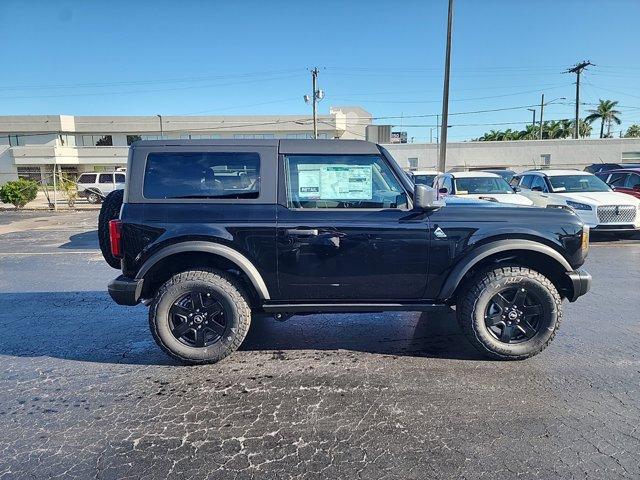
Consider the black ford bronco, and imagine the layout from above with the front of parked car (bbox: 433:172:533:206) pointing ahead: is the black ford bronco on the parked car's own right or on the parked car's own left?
on the parked car's own right

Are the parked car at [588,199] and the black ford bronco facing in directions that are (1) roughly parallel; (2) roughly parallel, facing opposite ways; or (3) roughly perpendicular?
roughly perpendicular

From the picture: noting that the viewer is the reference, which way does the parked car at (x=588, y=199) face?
facing the viewer and to the right of the viewer

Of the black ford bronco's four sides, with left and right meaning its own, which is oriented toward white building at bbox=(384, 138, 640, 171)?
left

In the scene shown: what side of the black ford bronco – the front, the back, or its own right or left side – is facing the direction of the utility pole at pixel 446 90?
left

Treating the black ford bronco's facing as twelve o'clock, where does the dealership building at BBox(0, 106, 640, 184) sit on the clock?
The dealership building is roughly at 8 o'clock from the black ford bronco.

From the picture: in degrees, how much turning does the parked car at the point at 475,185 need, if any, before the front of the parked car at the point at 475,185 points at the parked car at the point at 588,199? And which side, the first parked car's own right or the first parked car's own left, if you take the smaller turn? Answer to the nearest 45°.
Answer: approximately 45° to the first parked car's own left

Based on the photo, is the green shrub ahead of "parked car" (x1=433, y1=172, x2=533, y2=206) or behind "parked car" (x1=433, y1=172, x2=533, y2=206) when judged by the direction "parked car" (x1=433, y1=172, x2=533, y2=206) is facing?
behind

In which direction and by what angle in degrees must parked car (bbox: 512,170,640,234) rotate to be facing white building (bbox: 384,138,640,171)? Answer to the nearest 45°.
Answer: approximately 135° to its left

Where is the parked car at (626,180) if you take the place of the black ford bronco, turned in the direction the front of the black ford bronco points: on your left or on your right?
on your left

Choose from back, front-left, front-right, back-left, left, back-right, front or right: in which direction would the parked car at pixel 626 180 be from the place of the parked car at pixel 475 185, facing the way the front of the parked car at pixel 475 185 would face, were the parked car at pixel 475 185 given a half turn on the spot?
right

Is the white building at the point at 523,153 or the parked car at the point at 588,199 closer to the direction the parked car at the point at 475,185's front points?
the parked car

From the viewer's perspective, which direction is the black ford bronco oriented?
to the viewer's right

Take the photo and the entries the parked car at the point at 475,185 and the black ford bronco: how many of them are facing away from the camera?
0

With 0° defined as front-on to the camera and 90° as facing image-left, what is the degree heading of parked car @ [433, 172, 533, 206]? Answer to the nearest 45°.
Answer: approximately 315°

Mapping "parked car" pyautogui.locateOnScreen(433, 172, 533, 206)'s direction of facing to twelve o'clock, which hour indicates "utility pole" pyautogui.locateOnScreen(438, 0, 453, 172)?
The utility pole is roughly at 7 o'clock from the parked car.
